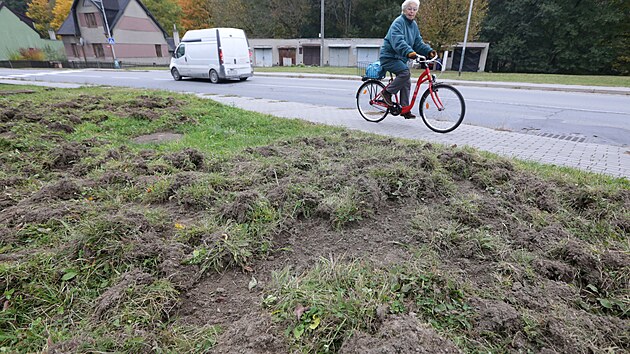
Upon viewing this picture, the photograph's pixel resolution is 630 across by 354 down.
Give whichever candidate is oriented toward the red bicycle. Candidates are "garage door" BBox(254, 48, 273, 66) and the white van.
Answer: the garage door

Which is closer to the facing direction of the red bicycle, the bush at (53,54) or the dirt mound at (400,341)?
the dirt mound

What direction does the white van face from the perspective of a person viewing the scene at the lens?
facing away from the viewer and to the left of the viewer

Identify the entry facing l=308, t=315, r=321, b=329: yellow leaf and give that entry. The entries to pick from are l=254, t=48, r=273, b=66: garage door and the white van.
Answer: the garage door

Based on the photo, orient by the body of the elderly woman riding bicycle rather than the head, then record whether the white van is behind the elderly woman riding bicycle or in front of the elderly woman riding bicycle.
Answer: behind

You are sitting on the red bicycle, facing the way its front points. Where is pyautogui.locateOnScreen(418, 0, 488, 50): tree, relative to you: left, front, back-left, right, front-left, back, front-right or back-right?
back-left

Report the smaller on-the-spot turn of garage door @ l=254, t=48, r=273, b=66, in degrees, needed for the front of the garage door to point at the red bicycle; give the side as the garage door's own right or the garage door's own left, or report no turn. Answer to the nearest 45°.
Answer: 0° — it already faces it

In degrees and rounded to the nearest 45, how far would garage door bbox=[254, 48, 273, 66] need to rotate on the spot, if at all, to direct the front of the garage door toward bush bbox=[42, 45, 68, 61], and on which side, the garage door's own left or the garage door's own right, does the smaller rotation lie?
approximately 90° to the garage door's own right

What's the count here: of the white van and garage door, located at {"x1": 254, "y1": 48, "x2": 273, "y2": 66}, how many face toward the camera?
1

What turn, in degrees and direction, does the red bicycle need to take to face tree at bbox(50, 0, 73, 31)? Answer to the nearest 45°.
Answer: approximately 180°

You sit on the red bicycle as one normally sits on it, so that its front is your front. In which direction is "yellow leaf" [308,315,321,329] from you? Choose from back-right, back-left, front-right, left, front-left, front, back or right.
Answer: front-right

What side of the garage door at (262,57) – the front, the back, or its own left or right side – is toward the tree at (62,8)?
right

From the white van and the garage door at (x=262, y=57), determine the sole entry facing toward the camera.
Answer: the garage door

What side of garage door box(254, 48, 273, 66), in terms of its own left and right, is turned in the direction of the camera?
front

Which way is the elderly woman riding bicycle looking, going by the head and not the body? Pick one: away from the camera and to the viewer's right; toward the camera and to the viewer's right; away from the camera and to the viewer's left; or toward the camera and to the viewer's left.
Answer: toward the camera and to the viewer's right

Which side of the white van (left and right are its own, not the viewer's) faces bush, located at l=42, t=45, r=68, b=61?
front

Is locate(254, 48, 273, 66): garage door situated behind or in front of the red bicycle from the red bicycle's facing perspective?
behind
